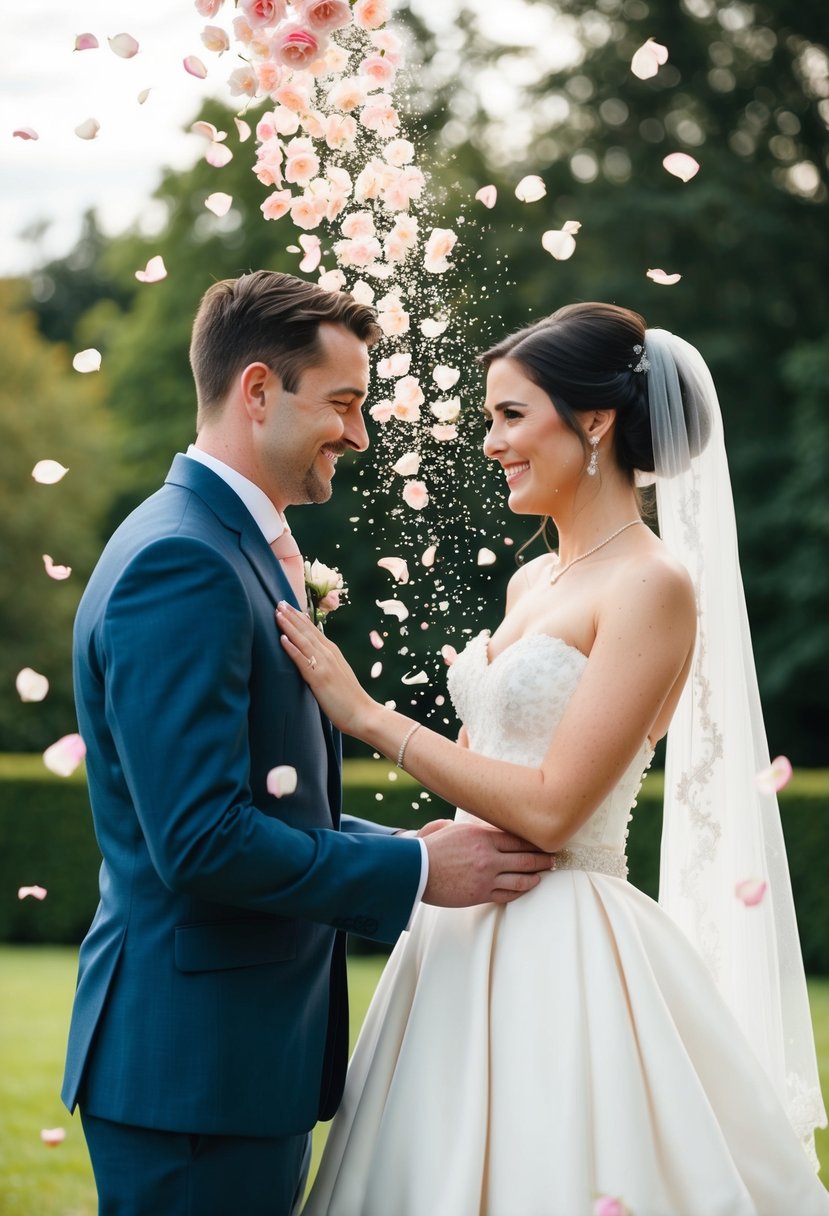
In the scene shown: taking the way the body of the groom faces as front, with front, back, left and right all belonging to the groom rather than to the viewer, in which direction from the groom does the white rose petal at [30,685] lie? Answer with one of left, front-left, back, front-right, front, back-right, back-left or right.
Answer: back-left

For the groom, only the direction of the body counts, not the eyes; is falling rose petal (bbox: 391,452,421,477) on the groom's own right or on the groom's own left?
on the groom's own left

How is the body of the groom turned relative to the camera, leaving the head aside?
to the viewer's right

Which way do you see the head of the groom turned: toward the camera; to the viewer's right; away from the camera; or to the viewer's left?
to the viewer's right

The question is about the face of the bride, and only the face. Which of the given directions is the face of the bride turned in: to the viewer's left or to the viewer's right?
to the viewer's left

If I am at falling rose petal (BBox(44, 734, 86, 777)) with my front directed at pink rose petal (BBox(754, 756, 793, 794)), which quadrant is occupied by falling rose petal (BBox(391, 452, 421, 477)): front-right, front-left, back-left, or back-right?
front-left

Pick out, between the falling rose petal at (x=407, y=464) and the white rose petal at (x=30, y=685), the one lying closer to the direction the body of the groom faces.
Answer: the falling rose petal
